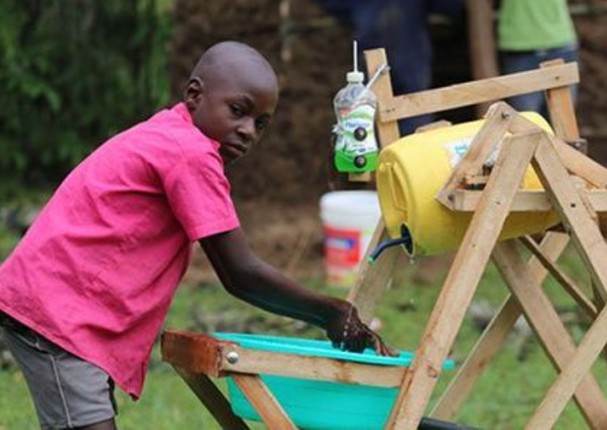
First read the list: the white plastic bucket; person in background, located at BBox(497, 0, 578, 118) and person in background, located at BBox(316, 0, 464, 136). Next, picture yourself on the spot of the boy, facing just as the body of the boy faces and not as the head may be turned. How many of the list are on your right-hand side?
0

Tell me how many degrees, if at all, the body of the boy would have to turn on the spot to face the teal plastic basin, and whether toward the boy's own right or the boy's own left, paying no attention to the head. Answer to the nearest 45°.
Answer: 0° — they already face it

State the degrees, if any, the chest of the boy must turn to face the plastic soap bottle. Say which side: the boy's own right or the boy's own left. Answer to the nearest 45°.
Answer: approximately 45° to the boy's own left

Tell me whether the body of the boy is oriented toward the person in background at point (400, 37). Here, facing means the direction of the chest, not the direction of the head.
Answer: no

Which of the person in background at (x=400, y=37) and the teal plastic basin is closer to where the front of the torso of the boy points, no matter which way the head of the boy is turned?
the teal plastic basin

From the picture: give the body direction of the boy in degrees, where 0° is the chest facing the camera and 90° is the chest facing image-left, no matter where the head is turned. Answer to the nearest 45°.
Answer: approximately 270°

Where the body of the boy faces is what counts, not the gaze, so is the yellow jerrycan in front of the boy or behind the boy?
in front

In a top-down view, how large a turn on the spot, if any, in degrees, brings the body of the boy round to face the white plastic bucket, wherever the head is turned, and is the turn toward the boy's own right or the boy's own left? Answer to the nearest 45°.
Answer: approximately 90° to the boy's own left

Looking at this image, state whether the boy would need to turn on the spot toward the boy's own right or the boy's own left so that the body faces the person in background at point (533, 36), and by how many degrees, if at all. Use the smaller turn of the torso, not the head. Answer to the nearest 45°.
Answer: approximately 45° to the boy's own left

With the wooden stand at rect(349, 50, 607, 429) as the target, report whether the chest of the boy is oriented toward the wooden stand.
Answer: yes
